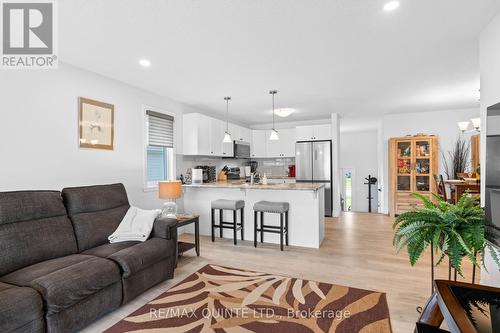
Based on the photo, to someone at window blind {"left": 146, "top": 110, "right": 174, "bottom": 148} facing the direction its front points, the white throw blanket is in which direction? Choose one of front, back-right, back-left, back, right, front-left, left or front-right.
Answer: front-right

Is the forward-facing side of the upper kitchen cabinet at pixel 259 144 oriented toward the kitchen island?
yes

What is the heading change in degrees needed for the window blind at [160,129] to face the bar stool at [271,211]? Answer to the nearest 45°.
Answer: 0° — it already faces it

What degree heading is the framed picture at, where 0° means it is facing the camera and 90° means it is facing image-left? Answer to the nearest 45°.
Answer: approximately 315°

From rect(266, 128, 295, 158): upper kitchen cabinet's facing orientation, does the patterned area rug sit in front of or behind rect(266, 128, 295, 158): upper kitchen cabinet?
in front

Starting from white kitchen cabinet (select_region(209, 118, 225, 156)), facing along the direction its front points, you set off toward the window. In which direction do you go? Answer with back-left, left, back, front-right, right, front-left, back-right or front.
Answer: right

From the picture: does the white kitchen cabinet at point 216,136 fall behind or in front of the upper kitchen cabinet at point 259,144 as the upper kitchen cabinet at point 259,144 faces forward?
in front

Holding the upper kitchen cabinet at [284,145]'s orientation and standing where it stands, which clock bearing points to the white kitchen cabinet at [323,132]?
The white kitchen cabinet is roughly at 10 o'clock from the upper kitchen cabinet.

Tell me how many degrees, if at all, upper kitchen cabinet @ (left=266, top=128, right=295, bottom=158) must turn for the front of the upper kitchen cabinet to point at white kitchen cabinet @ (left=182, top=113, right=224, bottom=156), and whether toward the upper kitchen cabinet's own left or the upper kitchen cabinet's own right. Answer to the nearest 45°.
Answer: approximately 45° to the upper kitchen cabinet's own right

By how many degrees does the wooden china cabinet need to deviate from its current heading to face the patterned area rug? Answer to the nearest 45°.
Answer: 0° — it already faces it

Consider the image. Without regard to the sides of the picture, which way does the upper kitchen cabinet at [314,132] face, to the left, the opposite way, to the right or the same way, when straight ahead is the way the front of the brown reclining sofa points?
to the right
